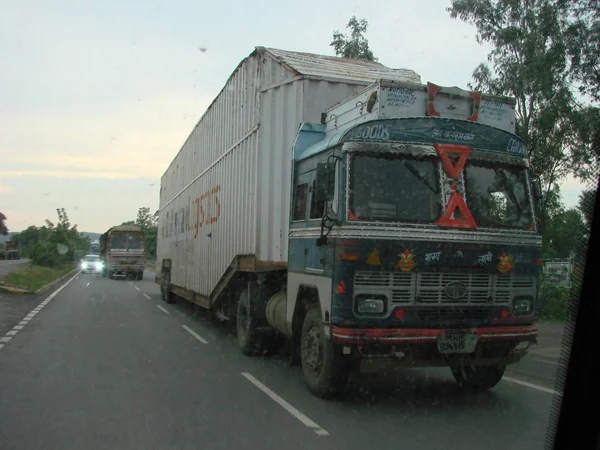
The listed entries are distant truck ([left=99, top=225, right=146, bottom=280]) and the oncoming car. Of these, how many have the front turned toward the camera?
2

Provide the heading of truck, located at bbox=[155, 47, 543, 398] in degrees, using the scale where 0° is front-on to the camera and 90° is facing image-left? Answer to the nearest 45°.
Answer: approximately 315°

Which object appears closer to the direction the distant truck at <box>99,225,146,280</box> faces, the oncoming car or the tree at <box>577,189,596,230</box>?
the tree

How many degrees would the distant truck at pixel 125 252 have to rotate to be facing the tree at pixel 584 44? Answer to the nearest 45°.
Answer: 0° — it already faces it

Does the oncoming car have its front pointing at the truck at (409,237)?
yes

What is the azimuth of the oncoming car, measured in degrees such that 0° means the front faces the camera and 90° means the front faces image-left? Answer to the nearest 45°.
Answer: approximately 0°

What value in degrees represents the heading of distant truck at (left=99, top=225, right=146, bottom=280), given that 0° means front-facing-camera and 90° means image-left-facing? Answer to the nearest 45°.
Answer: approximately 0°
